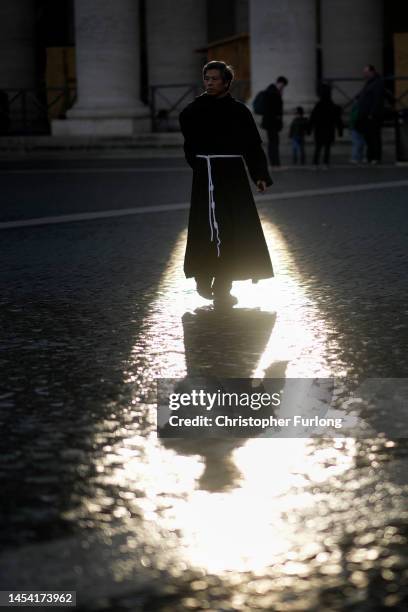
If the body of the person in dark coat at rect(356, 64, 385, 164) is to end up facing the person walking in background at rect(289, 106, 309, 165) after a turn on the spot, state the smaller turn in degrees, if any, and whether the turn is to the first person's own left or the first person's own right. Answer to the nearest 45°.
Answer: approximately 45° to the first person's own right

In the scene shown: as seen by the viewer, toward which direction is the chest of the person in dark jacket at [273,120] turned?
to the viewer's right

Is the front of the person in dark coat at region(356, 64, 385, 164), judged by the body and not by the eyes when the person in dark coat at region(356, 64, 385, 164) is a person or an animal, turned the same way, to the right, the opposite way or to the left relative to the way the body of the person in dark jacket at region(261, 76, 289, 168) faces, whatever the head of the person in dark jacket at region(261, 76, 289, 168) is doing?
the opposite way

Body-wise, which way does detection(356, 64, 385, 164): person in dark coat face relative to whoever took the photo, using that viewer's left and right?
facing to the left of the viewer

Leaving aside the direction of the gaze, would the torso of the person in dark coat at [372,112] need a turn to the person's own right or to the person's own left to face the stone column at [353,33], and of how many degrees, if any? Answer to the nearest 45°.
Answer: approximately 90° to the person's own right

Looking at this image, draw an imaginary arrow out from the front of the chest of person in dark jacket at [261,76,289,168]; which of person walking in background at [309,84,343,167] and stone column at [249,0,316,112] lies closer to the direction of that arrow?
the person walking in background

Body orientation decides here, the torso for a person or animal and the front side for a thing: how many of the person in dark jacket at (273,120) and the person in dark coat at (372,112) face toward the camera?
0

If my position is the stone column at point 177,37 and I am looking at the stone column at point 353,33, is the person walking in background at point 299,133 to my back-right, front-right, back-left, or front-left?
front-right

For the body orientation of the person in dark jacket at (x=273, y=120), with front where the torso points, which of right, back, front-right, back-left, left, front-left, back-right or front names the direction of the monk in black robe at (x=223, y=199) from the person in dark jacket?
right

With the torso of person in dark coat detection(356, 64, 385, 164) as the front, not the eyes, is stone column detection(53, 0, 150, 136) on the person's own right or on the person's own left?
on the person's own right
